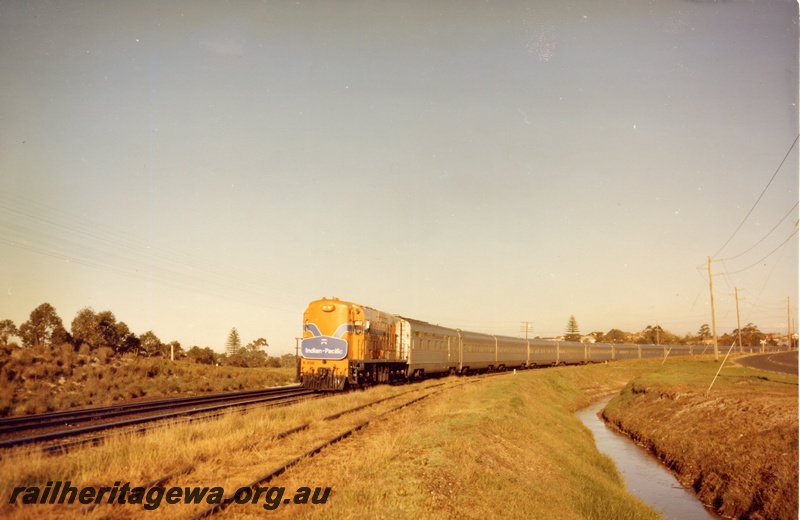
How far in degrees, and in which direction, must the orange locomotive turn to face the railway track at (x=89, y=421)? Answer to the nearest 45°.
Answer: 0° — it already faces it

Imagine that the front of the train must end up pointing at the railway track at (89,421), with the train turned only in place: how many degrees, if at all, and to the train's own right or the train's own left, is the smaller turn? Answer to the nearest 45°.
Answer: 0° — it already faces it

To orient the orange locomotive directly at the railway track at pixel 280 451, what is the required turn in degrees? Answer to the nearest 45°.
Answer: approximately 45° to its left

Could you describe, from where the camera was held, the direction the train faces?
facing the viewer and to the left of the viewer

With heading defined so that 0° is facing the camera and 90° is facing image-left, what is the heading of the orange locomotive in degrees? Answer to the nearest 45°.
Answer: approximately 45°
